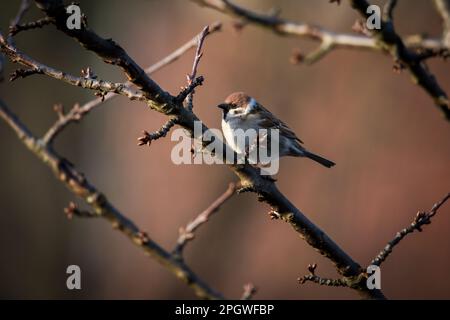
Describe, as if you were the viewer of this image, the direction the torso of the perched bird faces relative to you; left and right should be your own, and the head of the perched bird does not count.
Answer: facing to the left of the viewer

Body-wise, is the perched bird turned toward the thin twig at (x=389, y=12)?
no
